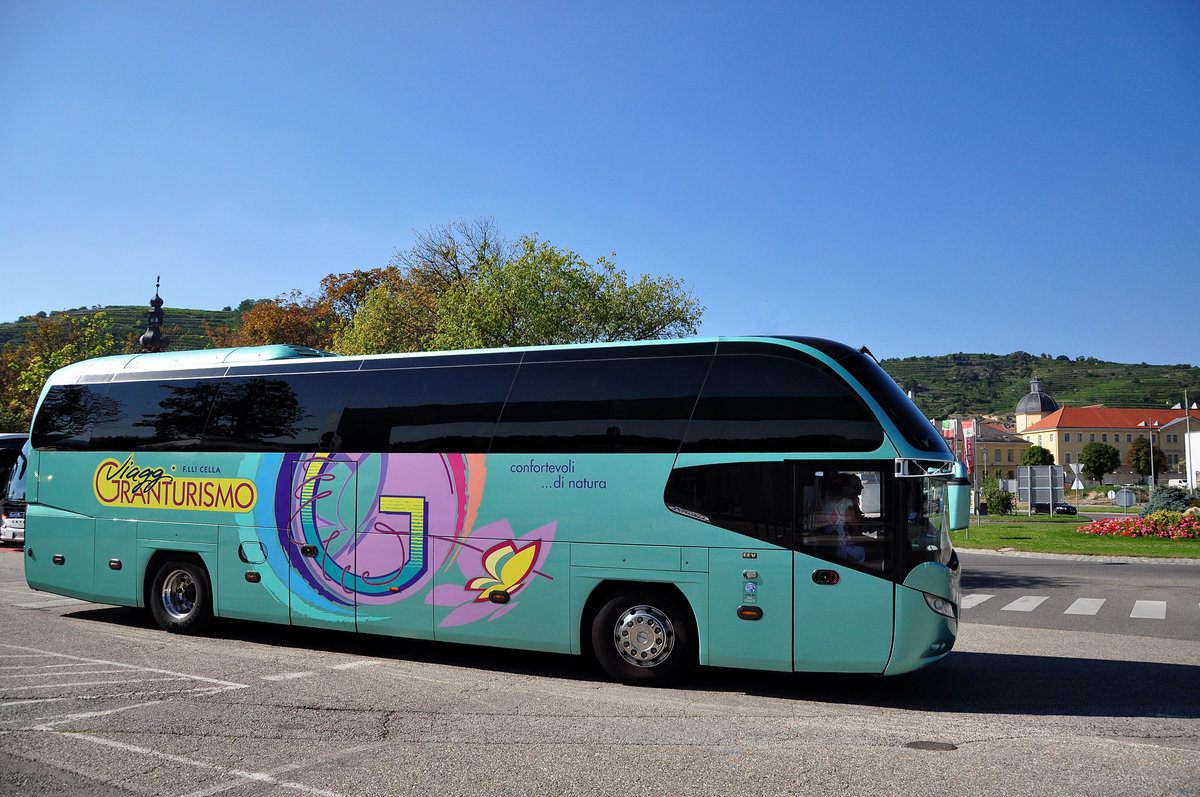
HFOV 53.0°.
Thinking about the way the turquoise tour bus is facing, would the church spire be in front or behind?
behind

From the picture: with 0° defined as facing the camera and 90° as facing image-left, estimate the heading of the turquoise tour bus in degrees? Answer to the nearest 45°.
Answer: approximately 315°

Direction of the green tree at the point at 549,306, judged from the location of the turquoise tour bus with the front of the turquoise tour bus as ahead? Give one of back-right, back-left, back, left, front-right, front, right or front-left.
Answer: back-left

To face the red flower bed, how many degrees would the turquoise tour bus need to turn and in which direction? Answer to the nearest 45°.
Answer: approximately 90° to its left

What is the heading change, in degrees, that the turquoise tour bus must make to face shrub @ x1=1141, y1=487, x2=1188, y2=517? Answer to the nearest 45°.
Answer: approximately 90° to its left

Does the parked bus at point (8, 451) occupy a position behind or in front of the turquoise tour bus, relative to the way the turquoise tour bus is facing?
behind

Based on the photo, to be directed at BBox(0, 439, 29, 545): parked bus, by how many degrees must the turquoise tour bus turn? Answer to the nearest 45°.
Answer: approximately 180°
